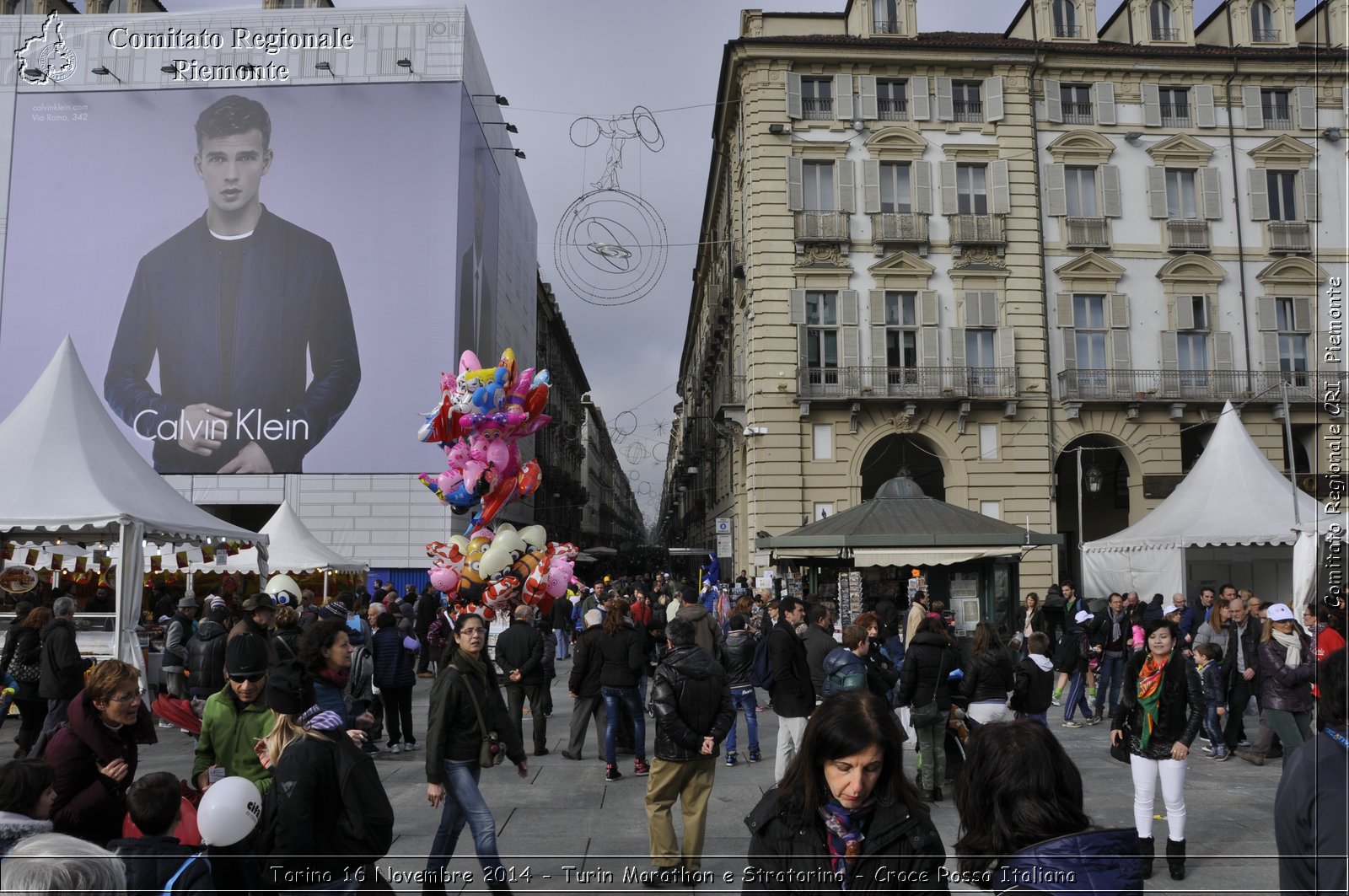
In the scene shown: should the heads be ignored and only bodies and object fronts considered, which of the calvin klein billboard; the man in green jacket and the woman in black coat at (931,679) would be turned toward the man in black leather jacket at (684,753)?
the calvin klein billboard

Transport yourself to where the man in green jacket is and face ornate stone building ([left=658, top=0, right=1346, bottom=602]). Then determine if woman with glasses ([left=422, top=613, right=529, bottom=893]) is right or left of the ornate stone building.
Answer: right

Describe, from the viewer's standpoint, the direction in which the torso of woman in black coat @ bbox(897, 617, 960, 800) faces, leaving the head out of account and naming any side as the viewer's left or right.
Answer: facing away from the viewer

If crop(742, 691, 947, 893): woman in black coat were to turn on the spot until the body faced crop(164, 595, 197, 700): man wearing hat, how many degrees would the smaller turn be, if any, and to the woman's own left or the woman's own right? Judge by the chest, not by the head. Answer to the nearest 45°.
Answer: approximately 135° to the woman's own right

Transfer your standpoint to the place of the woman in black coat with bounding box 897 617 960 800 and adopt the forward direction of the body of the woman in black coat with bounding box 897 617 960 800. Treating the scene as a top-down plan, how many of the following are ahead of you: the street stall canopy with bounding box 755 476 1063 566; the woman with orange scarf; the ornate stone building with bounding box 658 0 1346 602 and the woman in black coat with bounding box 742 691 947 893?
2

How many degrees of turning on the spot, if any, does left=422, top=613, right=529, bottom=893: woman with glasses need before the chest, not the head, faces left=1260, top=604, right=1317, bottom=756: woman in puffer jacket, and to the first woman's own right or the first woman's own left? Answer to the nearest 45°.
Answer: approximately 45° to the first woman's own left

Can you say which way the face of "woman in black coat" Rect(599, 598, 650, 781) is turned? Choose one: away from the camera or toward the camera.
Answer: away from the camera

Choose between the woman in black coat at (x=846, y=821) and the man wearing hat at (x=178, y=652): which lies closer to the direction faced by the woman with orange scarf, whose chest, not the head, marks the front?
the woman in black coat

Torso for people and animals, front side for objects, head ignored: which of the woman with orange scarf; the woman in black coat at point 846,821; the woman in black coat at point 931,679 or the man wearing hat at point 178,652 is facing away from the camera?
the woman in black coat at point 931,679

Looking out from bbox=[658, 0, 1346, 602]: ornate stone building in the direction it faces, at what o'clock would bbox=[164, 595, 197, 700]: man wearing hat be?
The man wearing hat is roughly at 1 o'clock from the ornate stone building.

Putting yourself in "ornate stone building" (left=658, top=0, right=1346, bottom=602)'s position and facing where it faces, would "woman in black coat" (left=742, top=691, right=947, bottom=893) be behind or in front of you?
in front

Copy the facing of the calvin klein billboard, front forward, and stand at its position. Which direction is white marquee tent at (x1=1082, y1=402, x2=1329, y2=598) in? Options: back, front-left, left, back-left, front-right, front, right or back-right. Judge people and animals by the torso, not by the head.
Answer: front-left
